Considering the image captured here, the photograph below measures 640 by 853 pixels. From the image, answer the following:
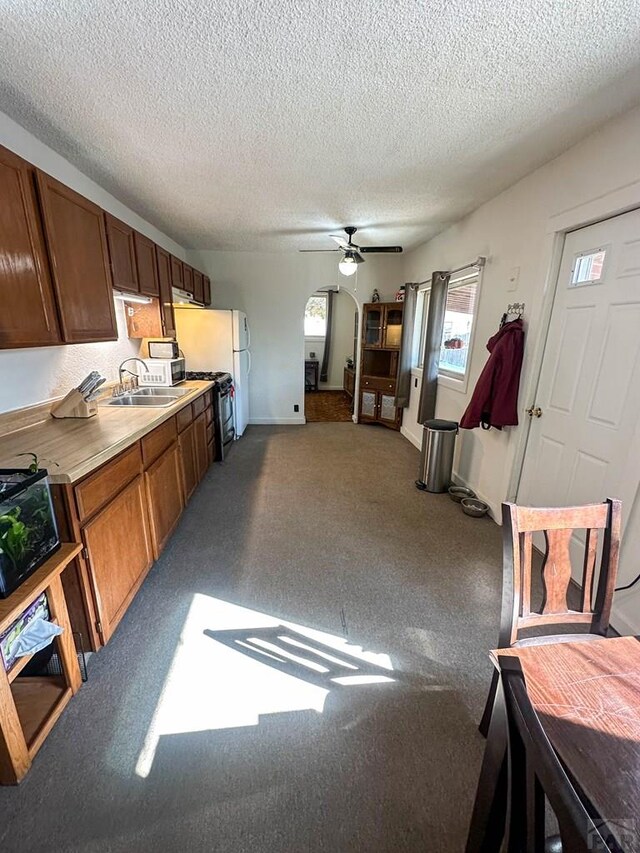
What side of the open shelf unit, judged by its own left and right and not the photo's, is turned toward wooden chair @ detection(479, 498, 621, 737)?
front

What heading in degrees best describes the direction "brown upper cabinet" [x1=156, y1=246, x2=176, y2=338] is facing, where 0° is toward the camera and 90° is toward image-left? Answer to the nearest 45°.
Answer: approximately 270°

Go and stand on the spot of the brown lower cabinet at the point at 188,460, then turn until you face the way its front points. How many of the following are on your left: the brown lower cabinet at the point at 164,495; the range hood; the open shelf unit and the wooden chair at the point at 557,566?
1

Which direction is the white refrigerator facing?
to the viewer's right

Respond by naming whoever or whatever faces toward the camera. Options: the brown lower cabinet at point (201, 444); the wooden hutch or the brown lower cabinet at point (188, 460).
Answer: the wooden hutch

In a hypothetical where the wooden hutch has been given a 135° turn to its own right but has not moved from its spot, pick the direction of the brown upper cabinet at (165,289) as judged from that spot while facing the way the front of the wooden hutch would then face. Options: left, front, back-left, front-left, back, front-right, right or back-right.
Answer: left

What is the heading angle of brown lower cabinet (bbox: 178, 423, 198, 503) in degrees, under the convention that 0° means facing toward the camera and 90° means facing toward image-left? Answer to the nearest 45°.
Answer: approximately 270°

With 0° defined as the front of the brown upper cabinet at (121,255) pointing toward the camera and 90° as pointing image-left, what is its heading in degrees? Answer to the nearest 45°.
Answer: approximately 315°

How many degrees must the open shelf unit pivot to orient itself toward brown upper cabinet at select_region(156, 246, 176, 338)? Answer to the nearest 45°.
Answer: approximately 90° to its left

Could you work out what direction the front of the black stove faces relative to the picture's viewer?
facing to the right of the viewer

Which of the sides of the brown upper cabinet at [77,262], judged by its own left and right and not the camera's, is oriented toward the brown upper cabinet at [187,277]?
left

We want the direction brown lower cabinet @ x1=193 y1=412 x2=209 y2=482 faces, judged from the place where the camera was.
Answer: facing to the right of the viewer

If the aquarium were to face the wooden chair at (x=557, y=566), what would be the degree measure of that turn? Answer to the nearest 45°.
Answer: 0° — it already faces it

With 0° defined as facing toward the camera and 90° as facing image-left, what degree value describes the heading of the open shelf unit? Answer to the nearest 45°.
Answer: approximately 315°
